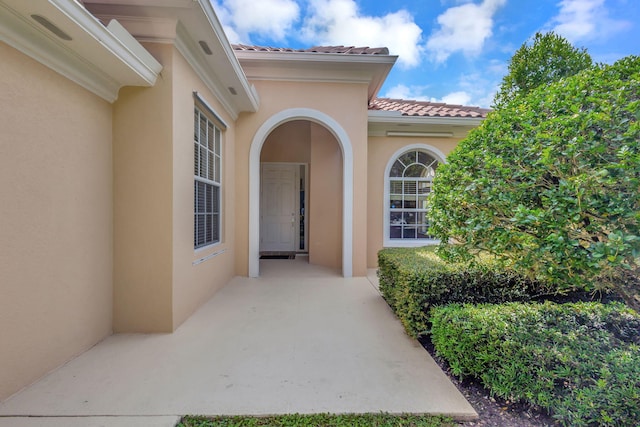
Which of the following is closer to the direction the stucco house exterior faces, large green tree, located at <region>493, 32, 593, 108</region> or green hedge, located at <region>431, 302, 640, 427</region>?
the green hedge

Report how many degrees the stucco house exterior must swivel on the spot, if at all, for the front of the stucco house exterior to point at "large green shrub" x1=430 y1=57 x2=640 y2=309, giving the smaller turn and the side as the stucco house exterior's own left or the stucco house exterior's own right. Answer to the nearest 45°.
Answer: approximately 45° to the stucco house exterior's own left

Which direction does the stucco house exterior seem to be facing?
toward the camera

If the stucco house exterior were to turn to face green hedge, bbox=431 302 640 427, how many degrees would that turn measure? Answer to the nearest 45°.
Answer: approximately 45° to its left

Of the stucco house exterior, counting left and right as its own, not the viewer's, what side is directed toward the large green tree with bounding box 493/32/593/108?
left
